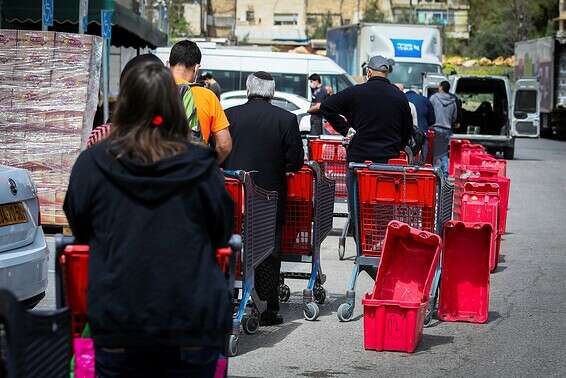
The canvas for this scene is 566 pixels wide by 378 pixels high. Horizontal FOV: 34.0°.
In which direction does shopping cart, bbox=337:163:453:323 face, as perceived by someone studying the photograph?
facing away from the viewer

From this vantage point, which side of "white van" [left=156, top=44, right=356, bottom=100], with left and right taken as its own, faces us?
right

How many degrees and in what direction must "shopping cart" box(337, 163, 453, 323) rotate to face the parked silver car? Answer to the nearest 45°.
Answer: approximately 135° to its left

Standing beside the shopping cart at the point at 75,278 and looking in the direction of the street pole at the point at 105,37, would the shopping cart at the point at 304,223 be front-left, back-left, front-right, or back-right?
front-right

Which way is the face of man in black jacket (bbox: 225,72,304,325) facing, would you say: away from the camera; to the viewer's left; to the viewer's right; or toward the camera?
away from the camera

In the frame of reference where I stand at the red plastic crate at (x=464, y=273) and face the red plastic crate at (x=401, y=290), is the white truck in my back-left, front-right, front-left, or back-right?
back-right

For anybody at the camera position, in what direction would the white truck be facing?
facing the viewer and to the right of the viewer

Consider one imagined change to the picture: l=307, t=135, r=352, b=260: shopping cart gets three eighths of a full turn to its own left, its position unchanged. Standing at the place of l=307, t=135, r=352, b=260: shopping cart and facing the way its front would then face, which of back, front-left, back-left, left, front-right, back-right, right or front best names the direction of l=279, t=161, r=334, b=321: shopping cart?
front-left

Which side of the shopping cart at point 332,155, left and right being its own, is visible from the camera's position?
back

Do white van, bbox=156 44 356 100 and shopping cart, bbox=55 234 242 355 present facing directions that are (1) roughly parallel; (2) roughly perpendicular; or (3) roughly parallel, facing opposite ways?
roughly perpendicular

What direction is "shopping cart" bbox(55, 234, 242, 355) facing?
away from the camera

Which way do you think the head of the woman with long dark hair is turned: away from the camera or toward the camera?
away from the camera

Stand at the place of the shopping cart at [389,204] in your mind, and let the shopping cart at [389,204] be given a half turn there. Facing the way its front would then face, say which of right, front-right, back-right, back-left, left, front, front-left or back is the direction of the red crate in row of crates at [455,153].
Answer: back

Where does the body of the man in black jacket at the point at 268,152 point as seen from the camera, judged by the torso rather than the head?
away from the camera

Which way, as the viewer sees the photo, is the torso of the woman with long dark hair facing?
away from the camera

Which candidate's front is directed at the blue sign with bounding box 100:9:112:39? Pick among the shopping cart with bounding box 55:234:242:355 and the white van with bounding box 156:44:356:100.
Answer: the shopping cart

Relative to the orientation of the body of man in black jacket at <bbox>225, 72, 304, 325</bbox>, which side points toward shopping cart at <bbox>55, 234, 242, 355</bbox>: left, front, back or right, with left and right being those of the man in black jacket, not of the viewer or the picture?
back

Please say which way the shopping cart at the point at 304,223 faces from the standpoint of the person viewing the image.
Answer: facing away from the viewer and to the right of the viewer

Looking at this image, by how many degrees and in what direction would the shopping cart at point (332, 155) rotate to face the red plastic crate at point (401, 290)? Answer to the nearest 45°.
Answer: approximately 180°
